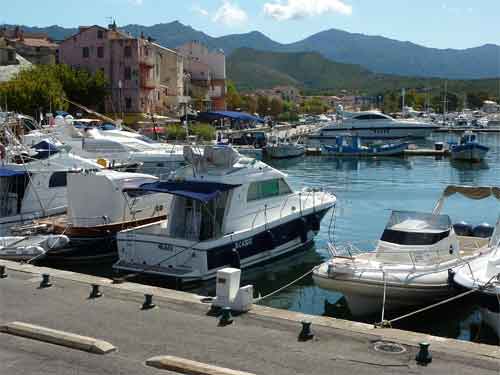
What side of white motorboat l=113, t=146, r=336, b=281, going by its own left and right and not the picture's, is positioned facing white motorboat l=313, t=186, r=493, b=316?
right

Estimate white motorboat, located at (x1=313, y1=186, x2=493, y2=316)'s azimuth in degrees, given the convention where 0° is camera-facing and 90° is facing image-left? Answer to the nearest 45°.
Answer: approximately 45°

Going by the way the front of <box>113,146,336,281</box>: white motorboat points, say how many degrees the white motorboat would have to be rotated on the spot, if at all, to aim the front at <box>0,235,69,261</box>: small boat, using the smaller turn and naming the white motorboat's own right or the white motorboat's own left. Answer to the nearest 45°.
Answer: approximately 135° to the white motorboat's own left

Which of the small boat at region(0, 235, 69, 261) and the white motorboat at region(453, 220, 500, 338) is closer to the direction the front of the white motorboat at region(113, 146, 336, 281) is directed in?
the white motorboat

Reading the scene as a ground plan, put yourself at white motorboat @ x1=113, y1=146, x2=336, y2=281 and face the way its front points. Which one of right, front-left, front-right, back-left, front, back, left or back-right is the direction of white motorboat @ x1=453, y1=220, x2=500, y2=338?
right

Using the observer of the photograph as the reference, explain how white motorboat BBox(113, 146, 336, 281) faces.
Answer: facing away from the viewer and to the right of the viewer

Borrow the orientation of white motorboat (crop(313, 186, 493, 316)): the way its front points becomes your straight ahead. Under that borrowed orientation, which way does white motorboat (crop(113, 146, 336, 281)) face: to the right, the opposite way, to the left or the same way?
the opposite way
